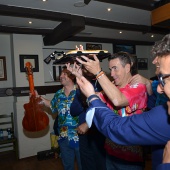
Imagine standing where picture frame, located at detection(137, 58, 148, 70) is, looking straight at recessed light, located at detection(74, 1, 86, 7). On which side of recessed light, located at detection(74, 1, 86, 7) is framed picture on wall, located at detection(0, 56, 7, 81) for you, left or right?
right

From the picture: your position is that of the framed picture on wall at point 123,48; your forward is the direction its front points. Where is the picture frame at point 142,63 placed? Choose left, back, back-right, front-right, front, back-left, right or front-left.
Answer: back-left

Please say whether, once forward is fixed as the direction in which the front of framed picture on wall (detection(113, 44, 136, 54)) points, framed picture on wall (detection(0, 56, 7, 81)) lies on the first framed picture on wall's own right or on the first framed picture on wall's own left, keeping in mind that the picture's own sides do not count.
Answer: on the first framed picture on wall's own right

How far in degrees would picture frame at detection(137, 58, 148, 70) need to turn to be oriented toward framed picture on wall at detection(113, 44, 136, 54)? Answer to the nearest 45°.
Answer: approximately 45° to its right

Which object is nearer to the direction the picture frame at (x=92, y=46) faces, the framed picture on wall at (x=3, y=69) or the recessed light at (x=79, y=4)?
the recessed light

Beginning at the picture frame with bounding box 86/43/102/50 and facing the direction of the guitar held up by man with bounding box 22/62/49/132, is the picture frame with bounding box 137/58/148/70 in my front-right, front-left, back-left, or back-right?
back-left
